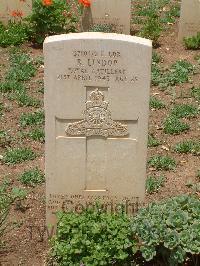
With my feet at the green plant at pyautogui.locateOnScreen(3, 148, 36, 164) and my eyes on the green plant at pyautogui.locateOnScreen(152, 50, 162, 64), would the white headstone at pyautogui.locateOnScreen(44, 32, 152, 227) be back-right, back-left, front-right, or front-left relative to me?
back-right

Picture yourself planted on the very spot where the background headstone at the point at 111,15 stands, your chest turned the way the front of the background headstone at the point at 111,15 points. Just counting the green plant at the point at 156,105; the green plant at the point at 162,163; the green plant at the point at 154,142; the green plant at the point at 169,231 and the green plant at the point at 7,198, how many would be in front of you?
5

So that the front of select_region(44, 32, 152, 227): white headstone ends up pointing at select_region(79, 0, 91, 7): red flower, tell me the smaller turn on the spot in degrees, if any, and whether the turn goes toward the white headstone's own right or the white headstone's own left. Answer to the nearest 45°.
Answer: approximately 180°

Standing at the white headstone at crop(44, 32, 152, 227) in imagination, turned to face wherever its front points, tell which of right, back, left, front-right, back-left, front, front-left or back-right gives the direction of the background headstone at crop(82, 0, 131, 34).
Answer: back

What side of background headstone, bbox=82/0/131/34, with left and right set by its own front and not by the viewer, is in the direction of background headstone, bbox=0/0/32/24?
right

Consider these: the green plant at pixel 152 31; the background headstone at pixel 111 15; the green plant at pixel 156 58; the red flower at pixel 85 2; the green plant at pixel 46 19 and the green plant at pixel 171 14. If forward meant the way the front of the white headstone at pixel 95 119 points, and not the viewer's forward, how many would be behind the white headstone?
6

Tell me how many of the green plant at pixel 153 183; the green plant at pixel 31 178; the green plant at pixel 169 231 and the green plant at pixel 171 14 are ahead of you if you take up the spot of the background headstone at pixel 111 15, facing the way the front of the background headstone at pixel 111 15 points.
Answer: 3

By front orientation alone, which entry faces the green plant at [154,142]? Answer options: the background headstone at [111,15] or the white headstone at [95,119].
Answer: the background headstone

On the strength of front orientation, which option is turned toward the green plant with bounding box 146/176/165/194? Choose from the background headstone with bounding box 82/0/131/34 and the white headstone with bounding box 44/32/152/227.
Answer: the background headstone

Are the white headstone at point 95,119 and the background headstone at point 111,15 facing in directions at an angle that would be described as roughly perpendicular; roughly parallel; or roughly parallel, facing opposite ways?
roughly parallel

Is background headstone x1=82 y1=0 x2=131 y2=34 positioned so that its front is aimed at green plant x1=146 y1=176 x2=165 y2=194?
yes

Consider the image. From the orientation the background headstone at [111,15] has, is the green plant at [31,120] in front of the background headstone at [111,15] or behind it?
in front

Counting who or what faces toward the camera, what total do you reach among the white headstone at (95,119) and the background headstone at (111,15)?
2

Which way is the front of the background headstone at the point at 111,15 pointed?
toward the camera

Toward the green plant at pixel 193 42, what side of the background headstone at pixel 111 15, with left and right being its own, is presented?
left
